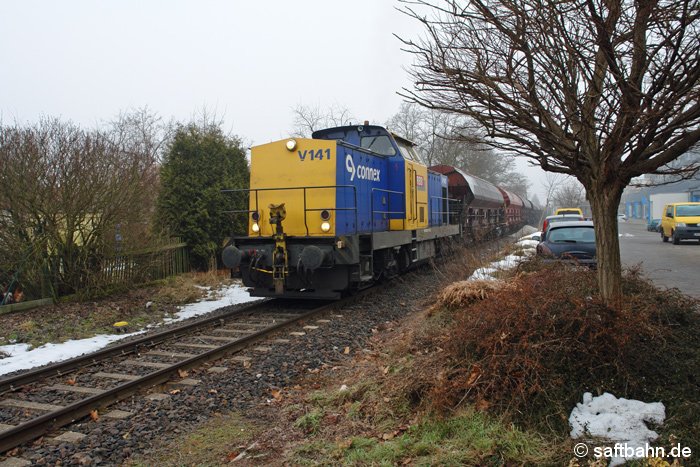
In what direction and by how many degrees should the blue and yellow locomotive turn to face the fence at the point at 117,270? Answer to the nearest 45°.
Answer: approximately 45° to its right

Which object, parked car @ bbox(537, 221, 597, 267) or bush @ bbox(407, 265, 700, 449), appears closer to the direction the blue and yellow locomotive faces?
the bush

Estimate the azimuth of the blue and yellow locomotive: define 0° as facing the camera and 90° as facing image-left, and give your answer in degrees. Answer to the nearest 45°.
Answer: approximately 45°

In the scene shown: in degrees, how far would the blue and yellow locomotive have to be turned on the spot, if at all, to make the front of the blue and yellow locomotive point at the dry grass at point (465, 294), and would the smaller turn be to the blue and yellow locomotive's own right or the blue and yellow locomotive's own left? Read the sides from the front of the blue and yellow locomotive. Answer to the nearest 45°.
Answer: approximately 90° to the blue and yellow locomotive's own left
